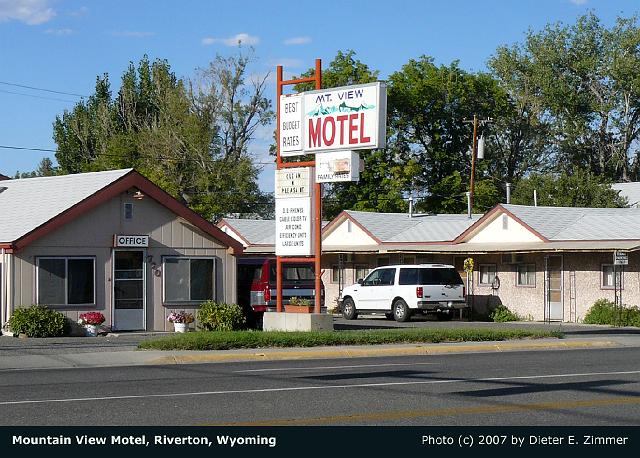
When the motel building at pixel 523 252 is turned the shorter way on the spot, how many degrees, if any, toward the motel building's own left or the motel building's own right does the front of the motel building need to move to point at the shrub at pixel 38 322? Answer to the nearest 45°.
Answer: approximately 45° to the motel building's own right

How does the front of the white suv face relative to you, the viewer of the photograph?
facing away from the viewer and to the left of the viewer

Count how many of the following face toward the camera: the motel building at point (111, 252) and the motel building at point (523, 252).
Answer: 2

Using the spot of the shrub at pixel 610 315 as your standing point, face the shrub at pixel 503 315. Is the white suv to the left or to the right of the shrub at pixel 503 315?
left
